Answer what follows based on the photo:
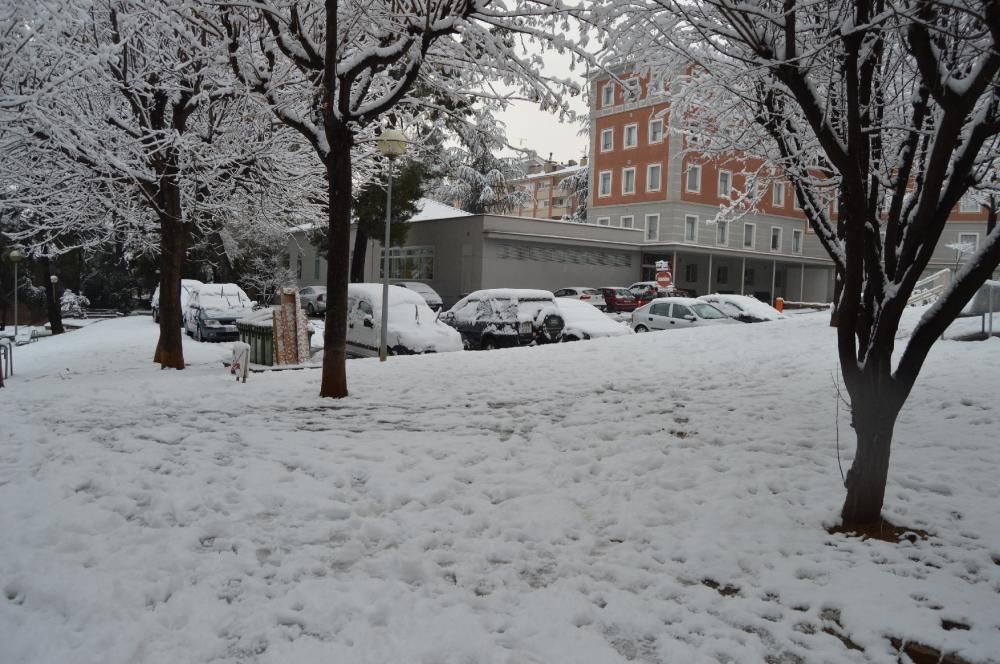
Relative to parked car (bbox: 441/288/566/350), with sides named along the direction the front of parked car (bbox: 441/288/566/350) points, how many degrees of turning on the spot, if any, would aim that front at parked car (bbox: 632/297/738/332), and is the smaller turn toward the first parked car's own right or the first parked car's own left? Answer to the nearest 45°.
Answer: approximately 90° to the first parked car's own right

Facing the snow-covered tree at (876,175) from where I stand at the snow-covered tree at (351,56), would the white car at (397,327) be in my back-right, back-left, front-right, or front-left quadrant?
back-left

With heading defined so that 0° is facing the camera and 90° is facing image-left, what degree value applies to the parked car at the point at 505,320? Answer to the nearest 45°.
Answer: approximately 135°

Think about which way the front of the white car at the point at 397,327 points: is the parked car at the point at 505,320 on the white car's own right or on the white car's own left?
on the white car's own left

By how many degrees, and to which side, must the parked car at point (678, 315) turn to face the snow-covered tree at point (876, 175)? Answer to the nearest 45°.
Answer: approximately 45° to its right

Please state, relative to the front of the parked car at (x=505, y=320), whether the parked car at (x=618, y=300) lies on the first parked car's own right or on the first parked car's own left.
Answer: on the first parked car's own right

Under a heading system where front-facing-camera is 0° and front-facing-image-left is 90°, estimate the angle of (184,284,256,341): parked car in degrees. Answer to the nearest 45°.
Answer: approximately 315°

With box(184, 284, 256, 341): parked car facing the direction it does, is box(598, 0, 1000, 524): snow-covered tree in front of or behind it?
in front
